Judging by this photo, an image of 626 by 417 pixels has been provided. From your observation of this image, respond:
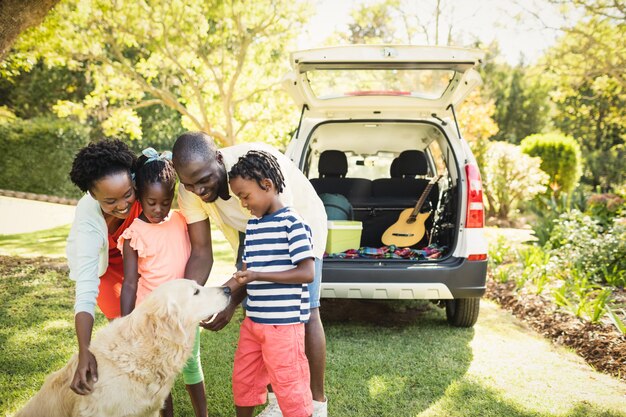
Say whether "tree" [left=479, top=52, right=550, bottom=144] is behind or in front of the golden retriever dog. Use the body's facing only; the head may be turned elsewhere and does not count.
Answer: in front

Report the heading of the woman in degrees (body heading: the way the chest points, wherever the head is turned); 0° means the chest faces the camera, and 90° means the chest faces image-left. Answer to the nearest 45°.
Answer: approximately 315°

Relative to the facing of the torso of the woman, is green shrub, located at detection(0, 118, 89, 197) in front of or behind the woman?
behind

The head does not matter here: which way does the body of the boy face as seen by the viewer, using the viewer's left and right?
facing the viewer and to the left of the viewer

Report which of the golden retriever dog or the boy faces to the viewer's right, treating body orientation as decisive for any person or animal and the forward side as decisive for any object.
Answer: the golden retriever dog

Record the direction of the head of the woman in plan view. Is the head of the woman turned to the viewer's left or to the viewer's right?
to the viewer's right

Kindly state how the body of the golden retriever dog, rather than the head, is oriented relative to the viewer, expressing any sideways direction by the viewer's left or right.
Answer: facing to the right of the viewer

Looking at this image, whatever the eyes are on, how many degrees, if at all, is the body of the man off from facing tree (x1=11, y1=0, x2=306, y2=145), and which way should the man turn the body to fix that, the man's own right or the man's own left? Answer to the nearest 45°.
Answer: approximately 135° to the man's own right

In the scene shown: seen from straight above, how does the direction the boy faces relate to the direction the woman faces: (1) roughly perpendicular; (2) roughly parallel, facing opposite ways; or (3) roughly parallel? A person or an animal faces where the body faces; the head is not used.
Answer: roughly perpendicular
